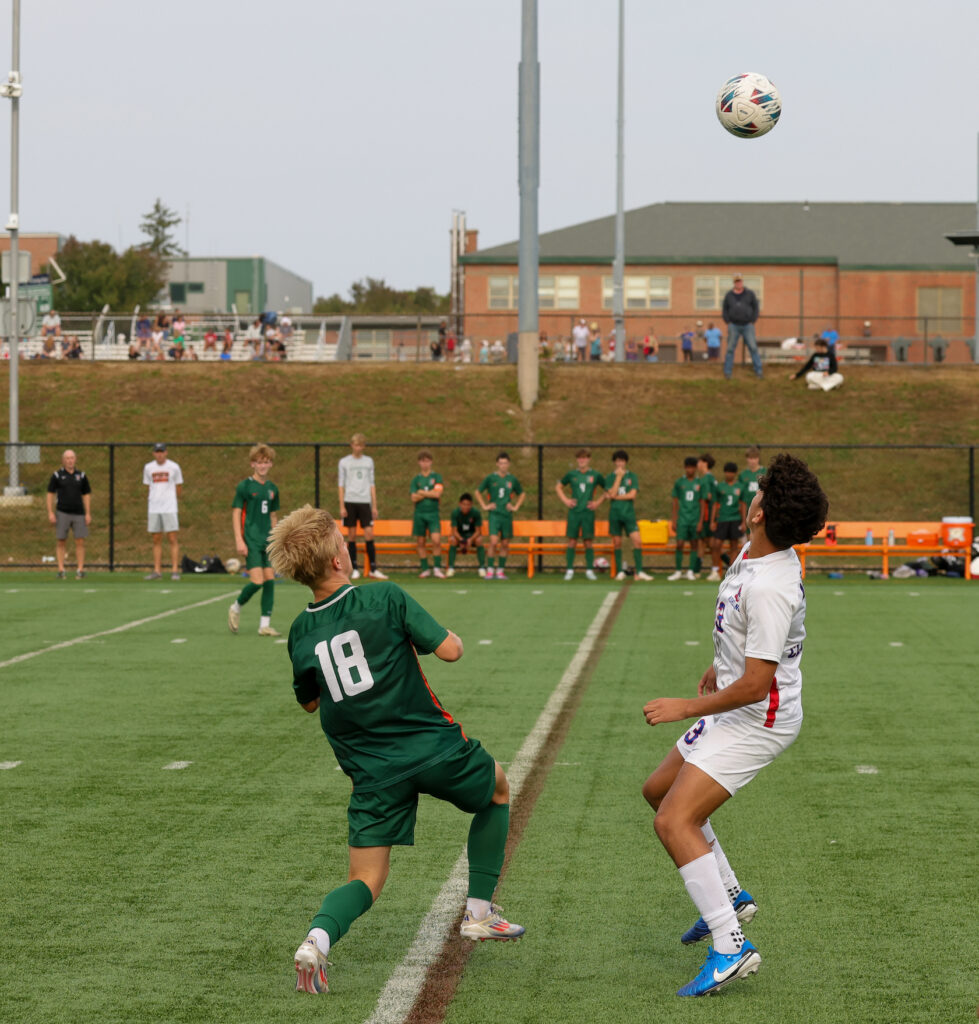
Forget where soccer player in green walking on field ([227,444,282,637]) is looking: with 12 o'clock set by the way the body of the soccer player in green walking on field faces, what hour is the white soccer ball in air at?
The white soccer ball in air is roughly at 11 o'clock from the soccer player in green walking on field.

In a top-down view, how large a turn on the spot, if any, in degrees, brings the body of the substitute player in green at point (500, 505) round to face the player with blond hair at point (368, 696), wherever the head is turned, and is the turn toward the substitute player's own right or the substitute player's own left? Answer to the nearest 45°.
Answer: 0° — they already face them

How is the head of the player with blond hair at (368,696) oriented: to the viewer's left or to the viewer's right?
to the viewer's right

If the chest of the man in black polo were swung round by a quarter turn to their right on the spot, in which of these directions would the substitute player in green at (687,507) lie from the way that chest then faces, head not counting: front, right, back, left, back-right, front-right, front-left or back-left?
back

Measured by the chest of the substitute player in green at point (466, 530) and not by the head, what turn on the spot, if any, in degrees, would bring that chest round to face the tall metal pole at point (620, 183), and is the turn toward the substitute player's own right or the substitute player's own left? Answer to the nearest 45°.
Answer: approximately 180°

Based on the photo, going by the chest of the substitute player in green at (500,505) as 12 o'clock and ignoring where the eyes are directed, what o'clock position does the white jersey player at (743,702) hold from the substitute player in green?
The white jersey player is roughly at 12 o'clock from the substitute player in green.

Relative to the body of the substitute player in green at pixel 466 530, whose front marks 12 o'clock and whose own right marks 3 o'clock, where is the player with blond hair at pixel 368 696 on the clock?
The player with blond hair is roughly at 12 o'clock from the substitute player in green.

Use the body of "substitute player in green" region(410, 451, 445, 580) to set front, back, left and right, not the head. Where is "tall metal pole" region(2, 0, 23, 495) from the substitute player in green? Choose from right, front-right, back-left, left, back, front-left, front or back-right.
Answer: back-right

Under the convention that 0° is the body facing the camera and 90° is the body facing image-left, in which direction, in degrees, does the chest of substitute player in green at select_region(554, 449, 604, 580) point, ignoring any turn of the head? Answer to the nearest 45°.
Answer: approximately 0°
